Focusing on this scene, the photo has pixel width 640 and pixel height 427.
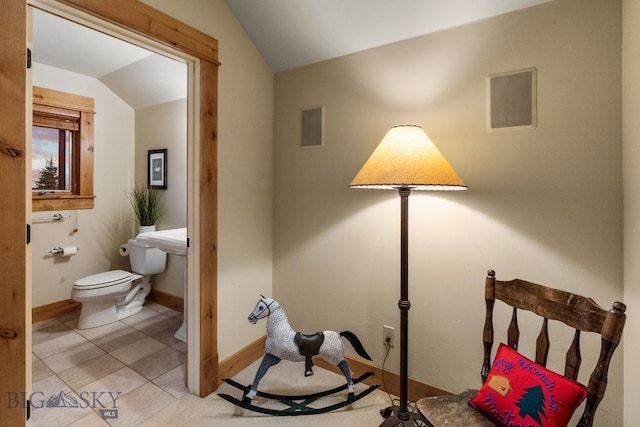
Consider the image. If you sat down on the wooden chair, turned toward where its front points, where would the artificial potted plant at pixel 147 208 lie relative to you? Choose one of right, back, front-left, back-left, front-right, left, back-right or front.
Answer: front-right

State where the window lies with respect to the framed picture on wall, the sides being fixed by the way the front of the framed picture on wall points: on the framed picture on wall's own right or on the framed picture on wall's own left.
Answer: on the framed picture on wall's own right

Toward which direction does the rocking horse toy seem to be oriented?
to the viewer's left

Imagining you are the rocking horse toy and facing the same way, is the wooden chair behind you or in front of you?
behind

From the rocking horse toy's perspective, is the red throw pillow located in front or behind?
behind

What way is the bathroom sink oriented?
to the viewer's left

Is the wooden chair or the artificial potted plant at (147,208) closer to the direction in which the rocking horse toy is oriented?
the artificial potted plant

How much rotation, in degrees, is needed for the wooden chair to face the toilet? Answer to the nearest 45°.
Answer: approximately 45° to its right

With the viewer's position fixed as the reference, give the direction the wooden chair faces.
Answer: facing the viewer and to the left of the viewer

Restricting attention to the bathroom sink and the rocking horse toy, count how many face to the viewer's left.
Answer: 2

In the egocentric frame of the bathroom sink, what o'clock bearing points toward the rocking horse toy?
The rocking horse toy is roughly at 8 o'clock from the bathroom sink.

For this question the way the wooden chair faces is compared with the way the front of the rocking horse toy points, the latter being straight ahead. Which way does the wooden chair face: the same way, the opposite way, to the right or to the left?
the same way

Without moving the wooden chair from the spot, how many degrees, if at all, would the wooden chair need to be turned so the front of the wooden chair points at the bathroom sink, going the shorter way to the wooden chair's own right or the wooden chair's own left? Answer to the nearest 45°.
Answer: approximately 45° to the wooden chair's own right
